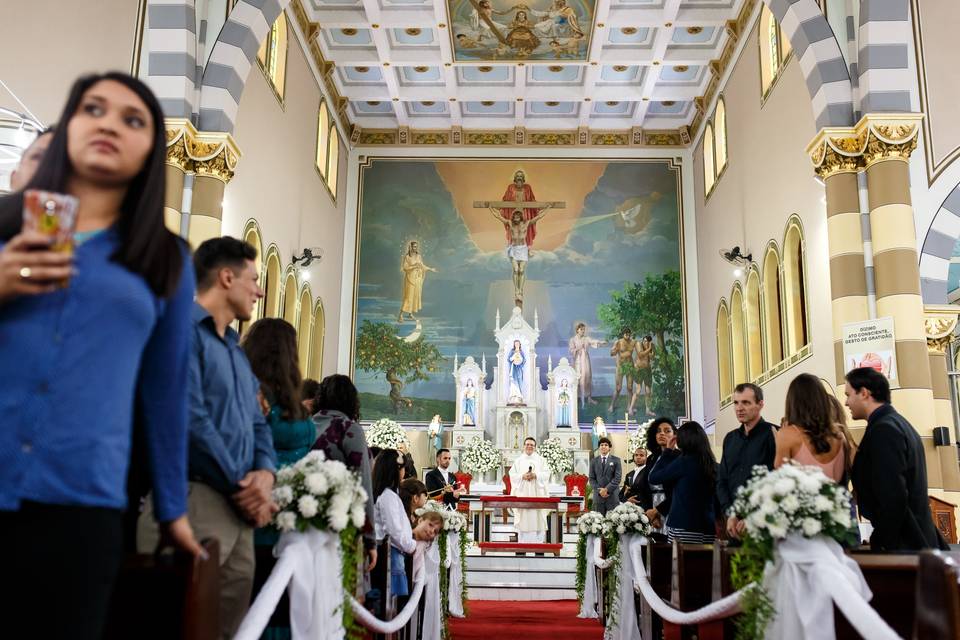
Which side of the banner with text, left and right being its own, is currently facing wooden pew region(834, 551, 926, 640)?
front

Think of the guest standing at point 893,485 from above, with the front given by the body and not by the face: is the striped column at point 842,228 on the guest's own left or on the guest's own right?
on the guest's own right

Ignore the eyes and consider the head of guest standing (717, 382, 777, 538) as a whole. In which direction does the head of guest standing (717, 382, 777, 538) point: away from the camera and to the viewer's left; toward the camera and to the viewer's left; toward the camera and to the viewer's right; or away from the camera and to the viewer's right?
toward the camera and to the viewer's left

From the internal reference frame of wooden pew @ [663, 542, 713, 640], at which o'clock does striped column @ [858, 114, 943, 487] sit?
The striped column is roughly at 1 o'clock from the wooden pew.

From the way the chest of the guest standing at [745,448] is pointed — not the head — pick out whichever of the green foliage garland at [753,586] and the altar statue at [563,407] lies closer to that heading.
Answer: the green foliage garland

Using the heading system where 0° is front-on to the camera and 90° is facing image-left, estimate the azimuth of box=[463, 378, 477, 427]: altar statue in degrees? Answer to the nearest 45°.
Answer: approximately 0°

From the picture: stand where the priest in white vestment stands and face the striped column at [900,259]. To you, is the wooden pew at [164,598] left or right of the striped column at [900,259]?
right

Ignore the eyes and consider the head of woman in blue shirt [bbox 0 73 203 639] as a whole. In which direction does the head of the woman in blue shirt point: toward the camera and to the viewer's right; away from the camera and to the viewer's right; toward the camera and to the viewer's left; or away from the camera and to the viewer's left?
toward the camera and to the viewer's right

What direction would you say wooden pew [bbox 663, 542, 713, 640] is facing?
away from the camera

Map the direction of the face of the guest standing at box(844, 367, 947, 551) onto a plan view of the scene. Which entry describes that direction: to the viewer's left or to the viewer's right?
to the viewer's left

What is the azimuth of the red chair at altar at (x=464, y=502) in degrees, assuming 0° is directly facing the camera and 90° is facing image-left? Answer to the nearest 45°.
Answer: approximately 0°

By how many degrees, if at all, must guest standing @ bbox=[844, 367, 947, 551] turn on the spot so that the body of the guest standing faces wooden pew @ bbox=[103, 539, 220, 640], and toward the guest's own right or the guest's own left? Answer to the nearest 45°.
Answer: approximately 45° to the guest's own left

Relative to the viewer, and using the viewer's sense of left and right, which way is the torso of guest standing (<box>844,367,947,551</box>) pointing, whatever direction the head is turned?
facing to the left of the viewer

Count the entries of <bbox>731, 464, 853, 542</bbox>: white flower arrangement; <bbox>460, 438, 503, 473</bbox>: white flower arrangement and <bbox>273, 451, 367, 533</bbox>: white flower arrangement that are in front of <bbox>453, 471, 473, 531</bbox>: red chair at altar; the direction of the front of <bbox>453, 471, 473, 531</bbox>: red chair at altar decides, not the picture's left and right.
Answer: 2

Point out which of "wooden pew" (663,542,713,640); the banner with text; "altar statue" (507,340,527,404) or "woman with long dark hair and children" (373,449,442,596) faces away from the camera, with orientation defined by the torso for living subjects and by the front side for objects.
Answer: the wooden pew

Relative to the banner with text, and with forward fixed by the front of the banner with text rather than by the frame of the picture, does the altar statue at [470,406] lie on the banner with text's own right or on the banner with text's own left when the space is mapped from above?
on the banner with text's own right
